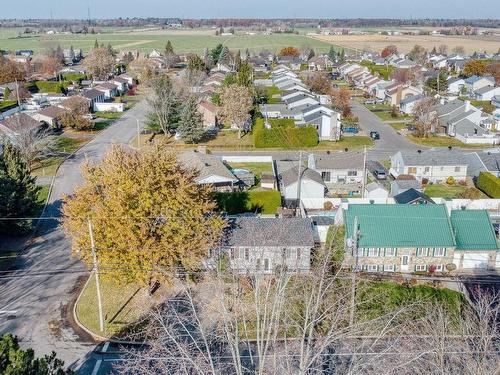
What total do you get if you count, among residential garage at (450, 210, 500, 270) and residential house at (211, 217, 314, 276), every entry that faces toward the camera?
2

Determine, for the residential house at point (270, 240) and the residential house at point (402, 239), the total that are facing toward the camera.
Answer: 2

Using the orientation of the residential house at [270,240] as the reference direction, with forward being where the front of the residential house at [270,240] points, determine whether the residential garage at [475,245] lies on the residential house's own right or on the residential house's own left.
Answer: on the residential house's own left

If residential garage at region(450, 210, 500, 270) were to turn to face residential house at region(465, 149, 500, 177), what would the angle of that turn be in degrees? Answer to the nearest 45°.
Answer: approximately 180°

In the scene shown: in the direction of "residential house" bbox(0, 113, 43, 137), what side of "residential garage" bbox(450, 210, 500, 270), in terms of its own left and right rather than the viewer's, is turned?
right

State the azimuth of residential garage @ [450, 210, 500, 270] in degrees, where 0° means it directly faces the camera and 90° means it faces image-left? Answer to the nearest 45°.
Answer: approximately 0°

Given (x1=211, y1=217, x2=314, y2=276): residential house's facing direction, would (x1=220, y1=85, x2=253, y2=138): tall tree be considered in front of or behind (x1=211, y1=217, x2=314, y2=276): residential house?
behind

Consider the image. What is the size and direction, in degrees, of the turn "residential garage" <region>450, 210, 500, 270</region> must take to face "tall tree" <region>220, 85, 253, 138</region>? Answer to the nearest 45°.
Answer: approximately 135° to its right

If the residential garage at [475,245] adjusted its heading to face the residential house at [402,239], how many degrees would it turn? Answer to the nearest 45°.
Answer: approximately 45° to its right

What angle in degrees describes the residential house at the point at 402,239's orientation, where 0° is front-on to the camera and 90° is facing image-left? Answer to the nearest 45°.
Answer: approximately 0°

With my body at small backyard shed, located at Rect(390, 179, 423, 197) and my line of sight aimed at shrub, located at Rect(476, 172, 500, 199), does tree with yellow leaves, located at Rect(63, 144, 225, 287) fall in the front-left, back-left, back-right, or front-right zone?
back-right

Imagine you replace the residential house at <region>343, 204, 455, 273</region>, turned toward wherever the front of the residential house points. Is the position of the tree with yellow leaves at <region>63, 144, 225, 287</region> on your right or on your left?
on your right

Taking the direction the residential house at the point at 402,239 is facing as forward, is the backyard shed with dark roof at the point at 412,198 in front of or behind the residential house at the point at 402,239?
behind
